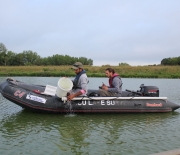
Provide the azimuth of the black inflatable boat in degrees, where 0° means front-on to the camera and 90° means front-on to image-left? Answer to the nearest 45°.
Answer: approximately 90°
